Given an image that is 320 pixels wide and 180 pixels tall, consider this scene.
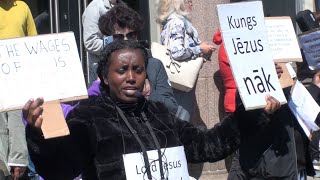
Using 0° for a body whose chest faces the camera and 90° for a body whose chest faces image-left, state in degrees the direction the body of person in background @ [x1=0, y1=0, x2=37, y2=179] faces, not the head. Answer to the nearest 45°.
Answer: approximately 0°

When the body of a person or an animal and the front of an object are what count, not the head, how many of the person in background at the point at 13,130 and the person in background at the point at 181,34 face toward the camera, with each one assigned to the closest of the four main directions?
1

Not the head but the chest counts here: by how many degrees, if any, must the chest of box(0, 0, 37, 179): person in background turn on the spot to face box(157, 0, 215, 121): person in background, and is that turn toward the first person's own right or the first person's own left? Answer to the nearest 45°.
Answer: approximately 90° to the first person's own left

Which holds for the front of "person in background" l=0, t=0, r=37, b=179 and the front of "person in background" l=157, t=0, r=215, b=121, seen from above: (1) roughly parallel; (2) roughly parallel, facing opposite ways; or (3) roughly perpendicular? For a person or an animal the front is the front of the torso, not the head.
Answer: roughly perpendicular

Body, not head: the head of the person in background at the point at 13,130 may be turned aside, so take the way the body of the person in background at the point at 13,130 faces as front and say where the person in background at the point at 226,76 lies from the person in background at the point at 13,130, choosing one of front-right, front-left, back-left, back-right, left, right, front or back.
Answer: left

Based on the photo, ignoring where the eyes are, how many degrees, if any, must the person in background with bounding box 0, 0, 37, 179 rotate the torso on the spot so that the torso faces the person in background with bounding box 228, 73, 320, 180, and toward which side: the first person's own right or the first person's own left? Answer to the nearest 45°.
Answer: approximately 45° to the first person's own left
